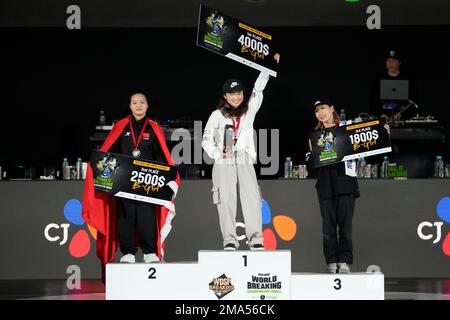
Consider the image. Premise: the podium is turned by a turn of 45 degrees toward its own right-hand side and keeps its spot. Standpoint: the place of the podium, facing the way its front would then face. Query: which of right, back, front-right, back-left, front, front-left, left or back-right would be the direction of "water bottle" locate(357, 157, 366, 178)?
back

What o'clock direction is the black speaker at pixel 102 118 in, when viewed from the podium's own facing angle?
The black speaker is roughly at 5 o'clock from the podium.

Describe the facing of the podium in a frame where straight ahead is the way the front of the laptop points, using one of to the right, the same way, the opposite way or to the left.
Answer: the opposite way

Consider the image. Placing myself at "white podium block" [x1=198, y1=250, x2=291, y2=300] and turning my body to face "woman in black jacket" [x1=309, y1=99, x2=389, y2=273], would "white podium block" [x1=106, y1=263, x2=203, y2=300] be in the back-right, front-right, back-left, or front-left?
back-left

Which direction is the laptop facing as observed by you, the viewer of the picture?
facing away from the viewer

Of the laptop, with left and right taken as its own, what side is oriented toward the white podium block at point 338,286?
back

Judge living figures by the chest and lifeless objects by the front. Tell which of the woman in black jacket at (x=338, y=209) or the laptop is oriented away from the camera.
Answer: the laptop

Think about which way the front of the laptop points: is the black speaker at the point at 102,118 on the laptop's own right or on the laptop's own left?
on the laptop's own left

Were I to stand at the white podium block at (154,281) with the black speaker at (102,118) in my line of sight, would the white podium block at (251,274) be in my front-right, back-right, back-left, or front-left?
back-right

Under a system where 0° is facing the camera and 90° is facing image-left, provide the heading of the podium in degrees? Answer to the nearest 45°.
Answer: approximately 0°

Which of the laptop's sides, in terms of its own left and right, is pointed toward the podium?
back

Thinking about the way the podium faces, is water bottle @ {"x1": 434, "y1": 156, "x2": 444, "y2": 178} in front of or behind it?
behind

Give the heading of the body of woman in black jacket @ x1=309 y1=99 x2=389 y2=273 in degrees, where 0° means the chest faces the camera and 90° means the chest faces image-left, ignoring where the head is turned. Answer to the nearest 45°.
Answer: approximately 0°

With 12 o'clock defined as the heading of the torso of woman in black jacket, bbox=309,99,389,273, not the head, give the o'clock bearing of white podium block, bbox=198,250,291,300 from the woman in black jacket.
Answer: The white podium block is roughly at 2 o'clock from the woman in black jacket.
